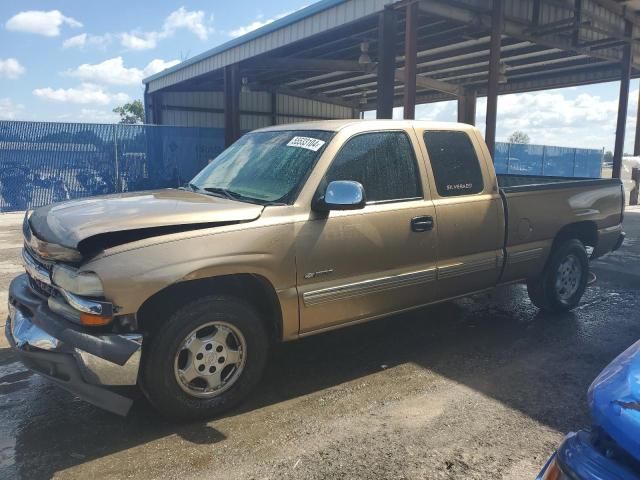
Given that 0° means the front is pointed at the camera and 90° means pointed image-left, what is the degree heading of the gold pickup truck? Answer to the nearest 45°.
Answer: approximately 45°

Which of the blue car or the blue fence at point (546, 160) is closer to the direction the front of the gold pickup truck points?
the blue car

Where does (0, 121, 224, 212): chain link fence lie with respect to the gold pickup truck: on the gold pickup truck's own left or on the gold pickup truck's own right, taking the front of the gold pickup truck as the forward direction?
on the gold pickup truck's own right

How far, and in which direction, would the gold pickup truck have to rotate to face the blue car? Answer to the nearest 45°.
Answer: approximately 90° to its left

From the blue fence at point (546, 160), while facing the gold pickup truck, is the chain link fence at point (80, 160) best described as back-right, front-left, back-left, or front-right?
front-right

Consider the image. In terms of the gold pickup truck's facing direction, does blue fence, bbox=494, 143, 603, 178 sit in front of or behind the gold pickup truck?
behind

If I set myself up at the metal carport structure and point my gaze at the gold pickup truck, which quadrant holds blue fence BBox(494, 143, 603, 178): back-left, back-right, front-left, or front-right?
back-left
